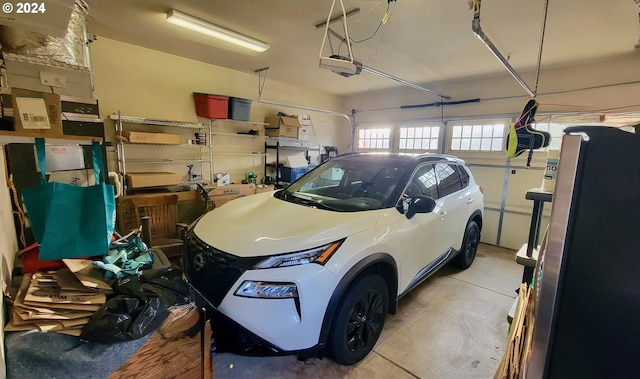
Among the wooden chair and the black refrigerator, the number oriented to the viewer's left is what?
1

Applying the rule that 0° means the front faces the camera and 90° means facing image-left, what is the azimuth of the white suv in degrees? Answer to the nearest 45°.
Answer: approximately 45°

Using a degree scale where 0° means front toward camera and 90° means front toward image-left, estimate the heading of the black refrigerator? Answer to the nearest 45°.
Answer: approximately 90°

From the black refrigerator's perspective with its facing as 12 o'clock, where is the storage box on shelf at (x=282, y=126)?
The storage box on shelf is roughly at 1 o'clock from the black refrigerator.

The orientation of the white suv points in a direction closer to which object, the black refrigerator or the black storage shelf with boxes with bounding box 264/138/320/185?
the black refrigerator

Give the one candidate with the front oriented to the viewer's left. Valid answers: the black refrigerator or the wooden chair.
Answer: the black refrigerator

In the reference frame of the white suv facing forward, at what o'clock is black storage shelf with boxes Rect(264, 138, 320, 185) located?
The black storage shelf with boxes is roughly at 4 o'clock from the white suv.

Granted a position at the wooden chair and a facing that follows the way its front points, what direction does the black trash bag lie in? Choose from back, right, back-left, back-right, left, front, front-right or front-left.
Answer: front-right

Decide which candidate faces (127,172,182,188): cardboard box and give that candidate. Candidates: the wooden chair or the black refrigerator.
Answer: the black refrigerator

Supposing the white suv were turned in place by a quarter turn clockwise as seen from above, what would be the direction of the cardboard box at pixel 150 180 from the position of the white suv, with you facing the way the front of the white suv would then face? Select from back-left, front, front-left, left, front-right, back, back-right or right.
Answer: front

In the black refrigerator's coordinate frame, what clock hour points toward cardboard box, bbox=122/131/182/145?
The cardboard box is roughly at 12 o'clock from the black refrigerator.

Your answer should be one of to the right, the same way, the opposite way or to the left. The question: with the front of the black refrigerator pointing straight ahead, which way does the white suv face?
to the left

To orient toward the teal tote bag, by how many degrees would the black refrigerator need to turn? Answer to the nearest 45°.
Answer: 0° — it already faces it
